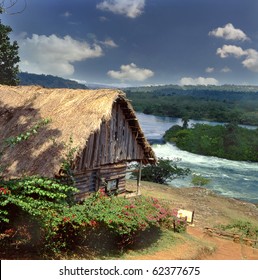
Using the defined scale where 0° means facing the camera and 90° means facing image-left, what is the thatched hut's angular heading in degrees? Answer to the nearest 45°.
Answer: approximately 315°

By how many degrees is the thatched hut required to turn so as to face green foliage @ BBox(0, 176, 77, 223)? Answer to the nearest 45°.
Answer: approximately 45° to its right

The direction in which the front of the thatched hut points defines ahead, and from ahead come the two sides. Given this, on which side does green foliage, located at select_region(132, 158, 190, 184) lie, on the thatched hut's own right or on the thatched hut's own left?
on the thatched hut's own left

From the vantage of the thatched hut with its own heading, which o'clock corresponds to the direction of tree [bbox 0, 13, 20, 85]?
The tree is roughly at 7 o'clock from the thatched hut.

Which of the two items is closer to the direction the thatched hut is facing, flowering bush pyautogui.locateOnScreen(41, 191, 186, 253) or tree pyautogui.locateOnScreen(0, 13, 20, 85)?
the flowering bush

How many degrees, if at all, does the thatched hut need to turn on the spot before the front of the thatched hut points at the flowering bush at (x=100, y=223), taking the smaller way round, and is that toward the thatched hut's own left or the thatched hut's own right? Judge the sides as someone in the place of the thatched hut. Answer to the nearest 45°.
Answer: approximately 45° to the thatched hut's own right

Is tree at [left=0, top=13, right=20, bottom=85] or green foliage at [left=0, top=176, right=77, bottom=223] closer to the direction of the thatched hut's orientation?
the green foliage
